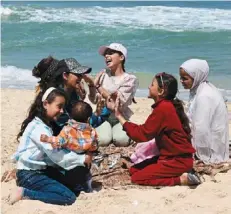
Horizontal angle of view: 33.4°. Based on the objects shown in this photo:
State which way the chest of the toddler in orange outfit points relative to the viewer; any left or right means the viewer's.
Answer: facing away from the viewer

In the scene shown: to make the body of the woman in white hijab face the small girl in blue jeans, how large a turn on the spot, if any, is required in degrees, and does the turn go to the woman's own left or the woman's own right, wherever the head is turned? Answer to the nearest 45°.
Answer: approximately 45° to the woman's own left

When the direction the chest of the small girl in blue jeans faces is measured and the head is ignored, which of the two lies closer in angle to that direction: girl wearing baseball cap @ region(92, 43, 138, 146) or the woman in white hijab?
the woman in white hijab

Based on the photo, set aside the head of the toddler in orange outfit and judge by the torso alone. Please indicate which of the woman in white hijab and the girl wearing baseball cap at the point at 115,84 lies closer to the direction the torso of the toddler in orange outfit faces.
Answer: the girl wearing baseball cap

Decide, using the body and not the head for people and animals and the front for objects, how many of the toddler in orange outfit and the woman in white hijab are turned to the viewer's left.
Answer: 1

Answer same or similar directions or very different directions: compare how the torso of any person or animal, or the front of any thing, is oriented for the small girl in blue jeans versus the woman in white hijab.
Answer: very different directions

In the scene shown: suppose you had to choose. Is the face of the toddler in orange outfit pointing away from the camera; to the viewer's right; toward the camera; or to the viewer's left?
away from the camera

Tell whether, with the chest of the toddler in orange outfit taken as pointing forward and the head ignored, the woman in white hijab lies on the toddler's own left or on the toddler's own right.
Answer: on the toddler's own right

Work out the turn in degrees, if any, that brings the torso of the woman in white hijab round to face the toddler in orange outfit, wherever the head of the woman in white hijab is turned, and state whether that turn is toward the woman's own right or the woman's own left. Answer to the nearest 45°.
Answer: approximately 45° to the woman's own left

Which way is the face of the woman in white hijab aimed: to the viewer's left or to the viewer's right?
to the viewer's left

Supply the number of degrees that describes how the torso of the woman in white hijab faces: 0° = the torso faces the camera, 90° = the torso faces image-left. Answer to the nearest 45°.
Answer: approximately 90°

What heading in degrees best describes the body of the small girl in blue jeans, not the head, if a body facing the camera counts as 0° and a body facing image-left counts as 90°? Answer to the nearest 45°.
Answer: approximately 270°
